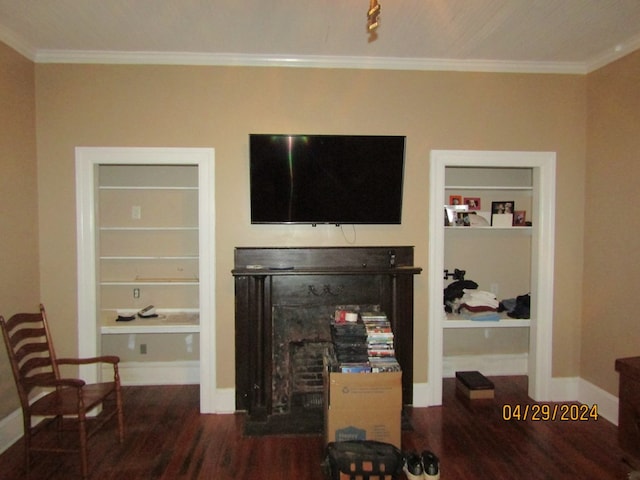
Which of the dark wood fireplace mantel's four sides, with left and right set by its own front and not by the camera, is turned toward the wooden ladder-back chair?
right

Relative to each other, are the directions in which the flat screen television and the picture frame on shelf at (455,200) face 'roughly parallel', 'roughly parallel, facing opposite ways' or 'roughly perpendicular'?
roughly parallel

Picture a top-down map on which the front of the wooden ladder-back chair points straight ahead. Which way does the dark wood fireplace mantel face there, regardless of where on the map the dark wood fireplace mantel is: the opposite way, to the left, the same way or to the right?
to the right

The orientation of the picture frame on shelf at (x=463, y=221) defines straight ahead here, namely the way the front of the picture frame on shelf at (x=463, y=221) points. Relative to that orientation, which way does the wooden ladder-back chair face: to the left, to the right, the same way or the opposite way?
to the left

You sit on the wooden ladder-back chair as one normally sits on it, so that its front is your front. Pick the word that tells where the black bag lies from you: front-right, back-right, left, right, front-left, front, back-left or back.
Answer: front

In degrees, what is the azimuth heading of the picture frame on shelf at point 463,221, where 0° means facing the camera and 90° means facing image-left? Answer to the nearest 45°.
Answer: approximately 0°

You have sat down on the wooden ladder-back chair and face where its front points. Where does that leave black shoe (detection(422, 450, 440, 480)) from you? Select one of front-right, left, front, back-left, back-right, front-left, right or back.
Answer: front

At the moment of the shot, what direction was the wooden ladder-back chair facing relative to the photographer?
facing the viewer and to the right of the viewer

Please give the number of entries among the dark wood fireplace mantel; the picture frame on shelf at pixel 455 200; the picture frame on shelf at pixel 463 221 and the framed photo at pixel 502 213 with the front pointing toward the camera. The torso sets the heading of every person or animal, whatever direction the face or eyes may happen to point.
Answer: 4

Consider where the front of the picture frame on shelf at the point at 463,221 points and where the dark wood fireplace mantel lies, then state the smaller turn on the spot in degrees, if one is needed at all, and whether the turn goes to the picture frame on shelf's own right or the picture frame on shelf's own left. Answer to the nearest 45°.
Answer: approximately 45° to the picture frame on shelf's own right

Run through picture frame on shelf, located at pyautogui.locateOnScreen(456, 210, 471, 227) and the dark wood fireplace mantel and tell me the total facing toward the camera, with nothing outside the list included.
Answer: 2

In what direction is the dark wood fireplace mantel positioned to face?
toward the camera

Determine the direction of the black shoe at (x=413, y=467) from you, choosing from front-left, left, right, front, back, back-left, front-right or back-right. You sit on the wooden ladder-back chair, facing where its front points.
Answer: front

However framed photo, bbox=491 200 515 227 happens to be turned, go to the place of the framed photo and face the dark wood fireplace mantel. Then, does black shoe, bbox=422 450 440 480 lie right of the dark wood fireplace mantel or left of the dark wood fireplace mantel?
left

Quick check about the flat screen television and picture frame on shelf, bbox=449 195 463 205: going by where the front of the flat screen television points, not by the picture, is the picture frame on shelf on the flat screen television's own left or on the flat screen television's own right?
on the flat screen television's own left
